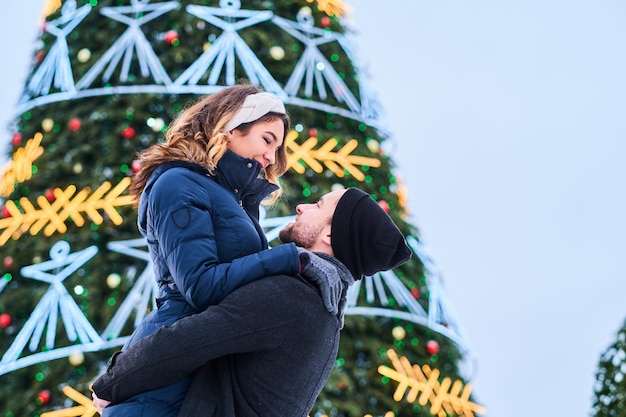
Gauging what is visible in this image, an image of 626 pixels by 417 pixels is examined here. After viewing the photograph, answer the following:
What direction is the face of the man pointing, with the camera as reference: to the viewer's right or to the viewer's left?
to the viewer's left

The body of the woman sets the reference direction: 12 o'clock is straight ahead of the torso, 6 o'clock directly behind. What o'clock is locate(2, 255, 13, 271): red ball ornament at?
The red ball ornament is roughly at 8 o'clock from the woman.

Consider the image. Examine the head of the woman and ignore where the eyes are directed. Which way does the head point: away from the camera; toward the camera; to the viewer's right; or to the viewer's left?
to the viewer's right

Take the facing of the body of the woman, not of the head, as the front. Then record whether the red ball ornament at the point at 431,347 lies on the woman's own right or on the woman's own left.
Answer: on the woman's own left

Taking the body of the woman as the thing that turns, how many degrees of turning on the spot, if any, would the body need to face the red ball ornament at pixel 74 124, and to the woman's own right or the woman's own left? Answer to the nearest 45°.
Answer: approximately 90° to the woman's own left

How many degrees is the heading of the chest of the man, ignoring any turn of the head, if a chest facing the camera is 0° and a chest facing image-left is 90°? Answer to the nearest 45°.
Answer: approximately 90°

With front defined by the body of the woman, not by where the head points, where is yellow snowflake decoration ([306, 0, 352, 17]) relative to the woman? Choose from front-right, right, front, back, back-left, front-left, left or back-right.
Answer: left

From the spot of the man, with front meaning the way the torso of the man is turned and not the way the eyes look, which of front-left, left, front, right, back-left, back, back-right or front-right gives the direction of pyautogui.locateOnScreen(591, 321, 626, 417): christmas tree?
back-right

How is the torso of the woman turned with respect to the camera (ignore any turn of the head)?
to the viewer's right
